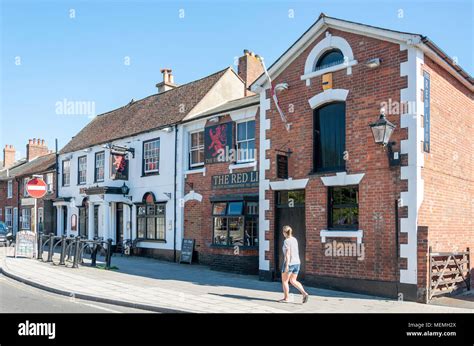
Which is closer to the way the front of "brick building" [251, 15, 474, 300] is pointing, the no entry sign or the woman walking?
the woman walking

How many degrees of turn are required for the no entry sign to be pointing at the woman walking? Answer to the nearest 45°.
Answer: approximately 45° to its left

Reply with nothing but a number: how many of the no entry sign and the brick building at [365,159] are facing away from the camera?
0

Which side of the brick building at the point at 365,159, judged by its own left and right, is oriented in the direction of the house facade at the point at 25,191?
right

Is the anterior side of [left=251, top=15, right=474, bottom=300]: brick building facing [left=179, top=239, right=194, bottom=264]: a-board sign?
no

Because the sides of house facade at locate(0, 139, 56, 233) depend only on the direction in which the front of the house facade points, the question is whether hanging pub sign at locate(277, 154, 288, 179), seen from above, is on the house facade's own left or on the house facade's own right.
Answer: on the house facade's own left

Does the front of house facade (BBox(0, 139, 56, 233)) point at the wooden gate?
no

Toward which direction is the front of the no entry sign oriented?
toward the camera

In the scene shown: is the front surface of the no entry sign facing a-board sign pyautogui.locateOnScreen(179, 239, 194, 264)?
no

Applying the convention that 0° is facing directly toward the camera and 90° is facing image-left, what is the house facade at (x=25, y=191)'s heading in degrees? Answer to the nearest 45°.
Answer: approximately 45°

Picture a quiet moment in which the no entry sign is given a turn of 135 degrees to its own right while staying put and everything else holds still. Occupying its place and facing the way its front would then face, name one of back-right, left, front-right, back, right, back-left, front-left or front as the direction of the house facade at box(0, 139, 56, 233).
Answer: front-right

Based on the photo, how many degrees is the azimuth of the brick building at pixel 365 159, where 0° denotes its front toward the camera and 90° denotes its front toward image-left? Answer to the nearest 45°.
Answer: approximately 45°

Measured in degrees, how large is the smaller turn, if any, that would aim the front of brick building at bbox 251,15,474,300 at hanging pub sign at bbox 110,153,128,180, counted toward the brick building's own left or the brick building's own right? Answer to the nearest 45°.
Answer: approximately 90° to the brick building's own right

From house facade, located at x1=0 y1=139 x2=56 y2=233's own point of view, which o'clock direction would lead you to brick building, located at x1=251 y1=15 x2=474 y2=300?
The brick building is roughly at 10 o'clock from the house facade.
